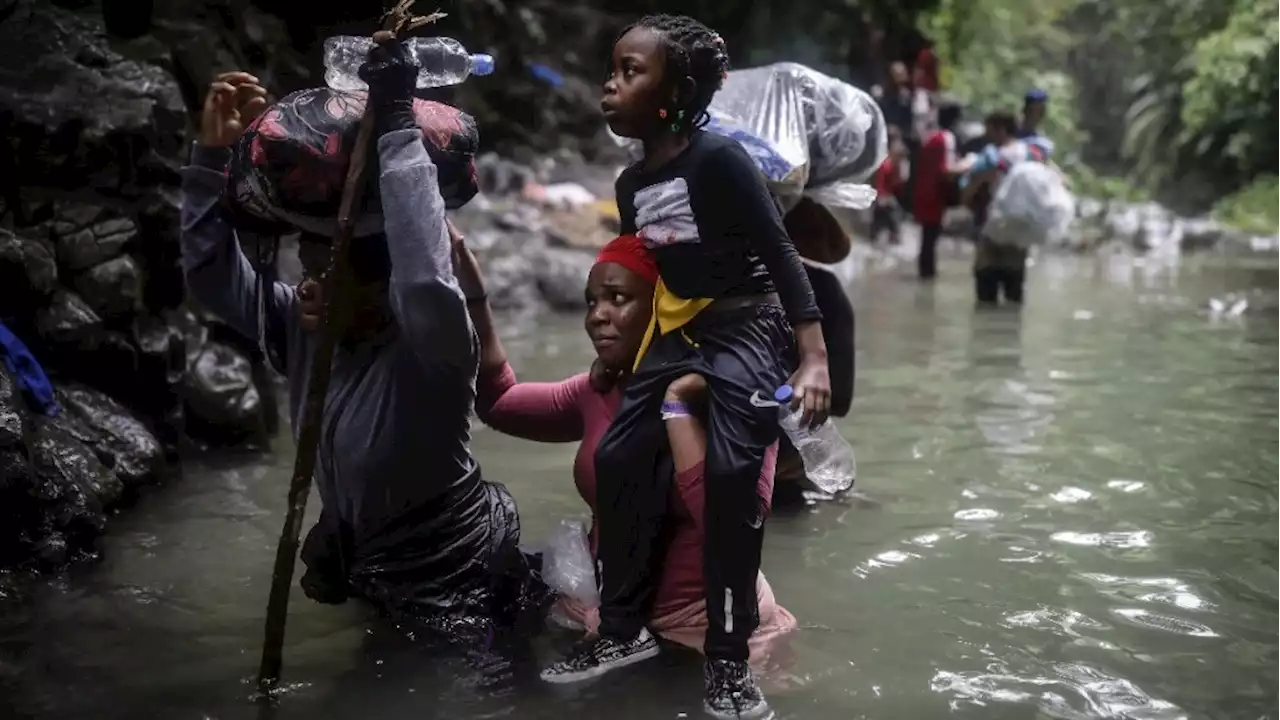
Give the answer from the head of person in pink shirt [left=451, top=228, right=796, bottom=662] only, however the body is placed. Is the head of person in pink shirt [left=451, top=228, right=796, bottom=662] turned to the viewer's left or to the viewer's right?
to the viewer's left

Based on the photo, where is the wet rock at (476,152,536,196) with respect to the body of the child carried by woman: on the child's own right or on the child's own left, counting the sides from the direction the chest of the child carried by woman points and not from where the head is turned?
on the child's own right

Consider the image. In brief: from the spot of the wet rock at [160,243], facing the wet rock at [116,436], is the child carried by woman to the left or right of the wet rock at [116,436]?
left

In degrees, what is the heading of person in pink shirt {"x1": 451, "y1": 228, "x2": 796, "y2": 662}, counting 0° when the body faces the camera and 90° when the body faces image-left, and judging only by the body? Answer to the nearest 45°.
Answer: approximately 45°
